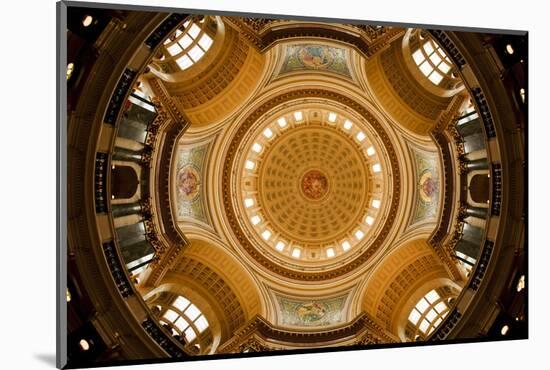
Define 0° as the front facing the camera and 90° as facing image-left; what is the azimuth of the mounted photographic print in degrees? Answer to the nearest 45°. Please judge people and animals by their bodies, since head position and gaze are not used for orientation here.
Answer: approximately 315°
